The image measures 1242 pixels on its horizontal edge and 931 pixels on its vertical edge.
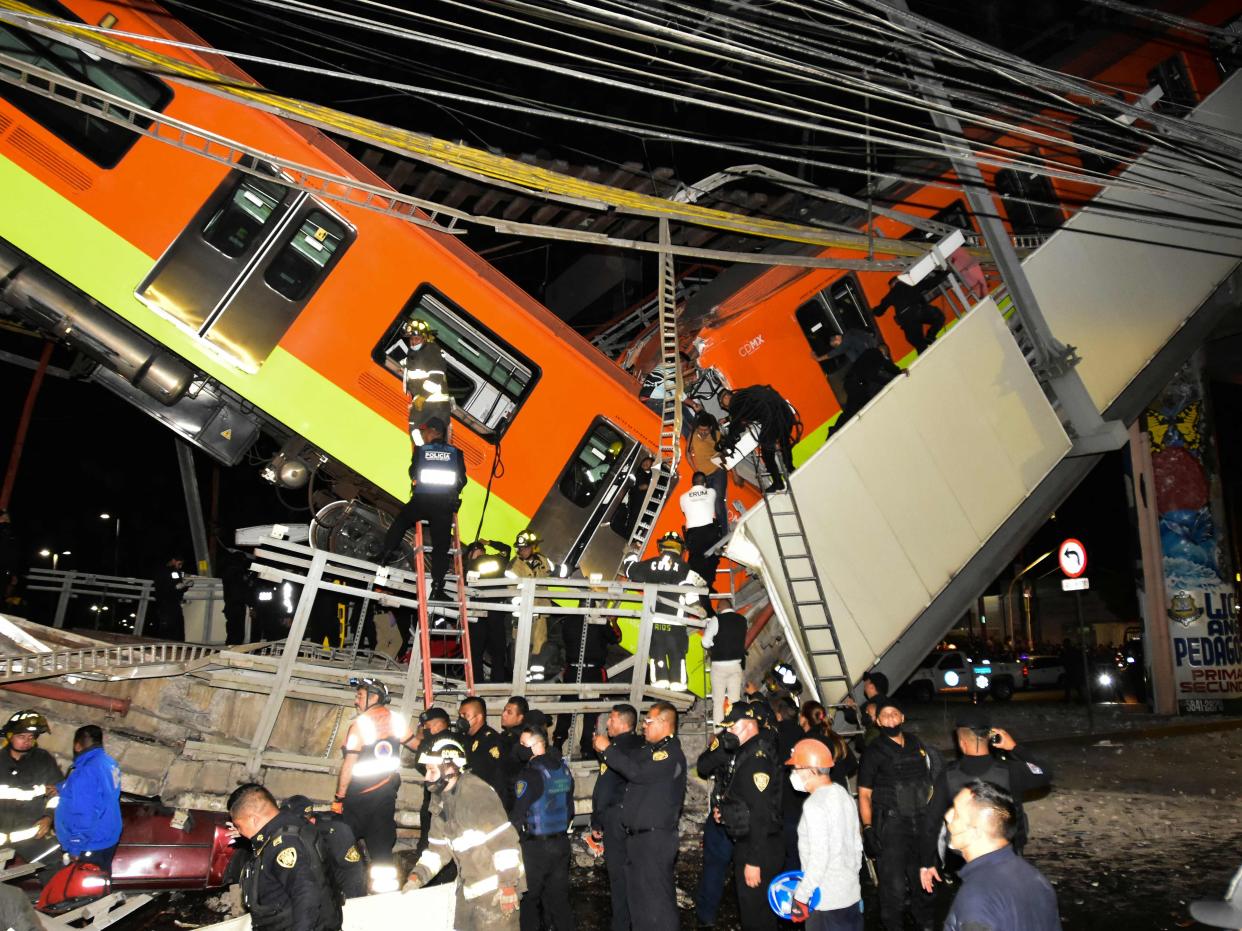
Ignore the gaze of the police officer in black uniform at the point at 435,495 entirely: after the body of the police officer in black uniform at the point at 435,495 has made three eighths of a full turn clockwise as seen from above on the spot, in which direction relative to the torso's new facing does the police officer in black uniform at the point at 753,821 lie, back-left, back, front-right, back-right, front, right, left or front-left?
front

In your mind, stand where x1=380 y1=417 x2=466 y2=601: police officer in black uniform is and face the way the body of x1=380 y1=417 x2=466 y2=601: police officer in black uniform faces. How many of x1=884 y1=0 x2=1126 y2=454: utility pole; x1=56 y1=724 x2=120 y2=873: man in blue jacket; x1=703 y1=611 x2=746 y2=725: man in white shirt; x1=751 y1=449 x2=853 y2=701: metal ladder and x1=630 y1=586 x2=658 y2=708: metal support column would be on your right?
4

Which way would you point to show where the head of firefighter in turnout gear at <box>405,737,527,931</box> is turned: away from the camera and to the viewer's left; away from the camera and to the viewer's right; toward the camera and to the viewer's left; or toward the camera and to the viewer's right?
toward the camera and to the viewer's left

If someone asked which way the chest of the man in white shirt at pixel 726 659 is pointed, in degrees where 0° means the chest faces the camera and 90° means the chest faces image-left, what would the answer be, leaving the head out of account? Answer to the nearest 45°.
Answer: approximately 180°

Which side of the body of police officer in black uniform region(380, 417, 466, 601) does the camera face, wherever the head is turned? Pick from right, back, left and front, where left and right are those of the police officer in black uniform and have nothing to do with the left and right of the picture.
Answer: back

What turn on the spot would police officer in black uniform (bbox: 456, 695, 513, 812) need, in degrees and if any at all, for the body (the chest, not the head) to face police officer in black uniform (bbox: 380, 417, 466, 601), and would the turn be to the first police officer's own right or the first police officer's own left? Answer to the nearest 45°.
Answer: approximately 135° to the first police officer's own right

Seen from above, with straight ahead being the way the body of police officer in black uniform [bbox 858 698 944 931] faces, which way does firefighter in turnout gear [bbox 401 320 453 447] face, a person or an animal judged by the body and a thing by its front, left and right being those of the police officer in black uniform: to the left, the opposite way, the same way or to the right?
the same way

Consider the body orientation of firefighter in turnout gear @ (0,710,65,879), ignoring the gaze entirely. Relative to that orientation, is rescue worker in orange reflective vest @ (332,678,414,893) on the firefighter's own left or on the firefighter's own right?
on the firefighter's own left

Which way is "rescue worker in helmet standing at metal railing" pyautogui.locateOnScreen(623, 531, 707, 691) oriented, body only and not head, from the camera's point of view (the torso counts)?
away from the camera

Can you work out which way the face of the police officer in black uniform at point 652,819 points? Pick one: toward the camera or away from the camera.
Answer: toward the camera

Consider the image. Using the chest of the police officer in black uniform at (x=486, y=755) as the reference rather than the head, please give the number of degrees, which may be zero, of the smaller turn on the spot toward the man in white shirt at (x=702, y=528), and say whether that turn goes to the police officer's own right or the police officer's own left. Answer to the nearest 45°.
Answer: approximately 180°

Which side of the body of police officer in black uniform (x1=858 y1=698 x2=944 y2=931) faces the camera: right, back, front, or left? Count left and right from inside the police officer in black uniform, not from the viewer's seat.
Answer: front

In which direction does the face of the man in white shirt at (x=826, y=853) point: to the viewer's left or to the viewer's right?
to the viewer's left

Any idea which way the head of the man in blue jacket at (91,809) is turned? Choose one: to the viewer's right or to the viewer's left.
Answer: to the viewer's left

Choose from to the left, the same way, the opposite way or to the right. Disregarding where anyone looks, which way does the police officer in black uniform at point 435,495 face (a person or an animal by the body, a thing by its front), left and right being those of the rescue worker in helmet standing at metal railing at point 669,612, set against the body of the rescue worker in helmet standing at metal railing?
the same way
